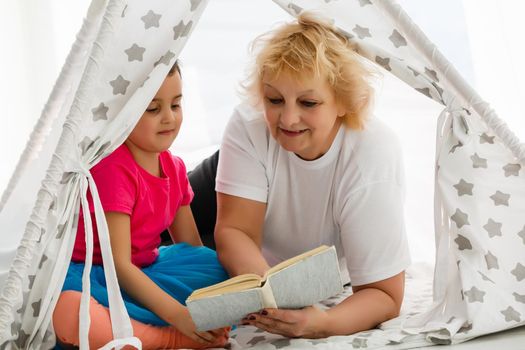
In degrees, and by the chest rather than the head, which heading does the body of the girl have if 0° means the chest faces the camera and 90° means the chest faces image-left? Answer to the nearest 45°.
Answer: approximately 315°
